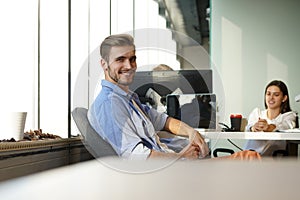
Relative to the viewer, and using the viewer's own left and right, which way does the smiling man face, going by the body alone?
facing the viewer and to the right of the viewer

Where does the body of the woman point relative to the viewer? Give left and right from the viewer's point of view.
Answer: facing the viewer and to the left of the viewer

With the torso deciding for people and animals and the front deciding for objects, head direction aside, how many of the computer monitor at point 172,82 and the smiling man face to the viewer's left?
0

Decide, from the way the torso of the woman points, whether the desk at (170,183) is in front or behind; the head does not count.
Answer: in front

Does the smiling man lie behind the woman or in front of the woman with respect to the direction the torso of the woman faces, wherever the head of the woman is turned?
in front

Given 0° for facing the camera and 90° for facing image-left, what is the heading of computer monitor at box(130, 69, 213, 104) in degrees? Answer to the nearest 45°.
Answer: approximately 0°

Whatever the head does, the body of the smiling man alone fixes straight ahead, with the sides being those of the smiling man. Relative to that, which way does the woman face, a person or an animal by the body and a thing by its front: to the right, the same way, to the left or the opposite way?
to the right

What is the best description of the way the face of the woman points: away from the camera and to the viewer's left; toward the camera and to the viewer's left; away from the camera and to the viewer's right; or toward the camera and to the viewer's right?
toward the camera and to the viewer's left
